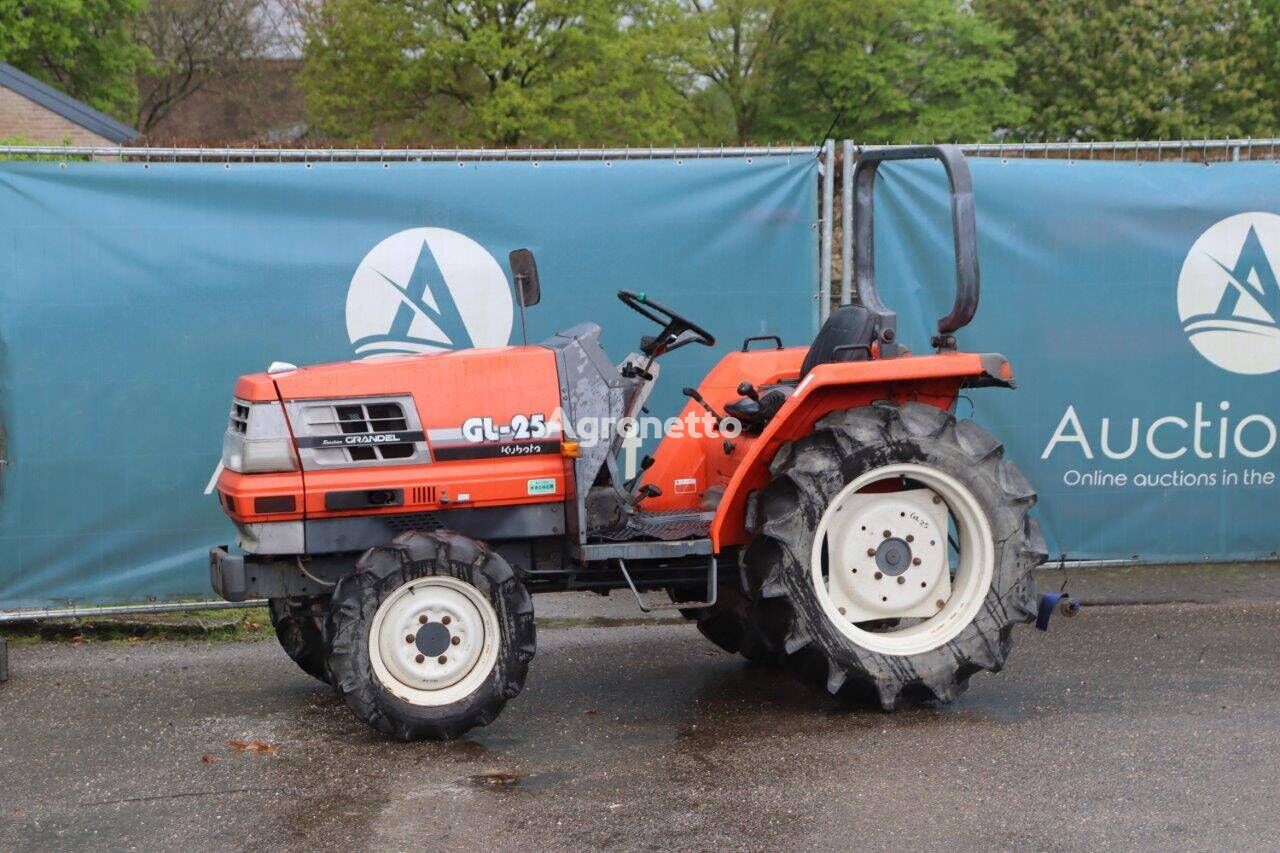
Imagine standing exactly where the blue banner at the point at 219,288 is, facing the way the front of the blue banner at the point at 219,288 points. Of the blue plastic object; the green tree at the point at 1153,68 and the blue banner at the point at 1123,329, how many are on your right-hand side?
0

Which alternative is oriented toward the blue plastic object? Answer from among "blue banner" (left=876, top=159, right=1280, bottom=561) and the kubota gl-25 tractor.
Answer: the blue banner

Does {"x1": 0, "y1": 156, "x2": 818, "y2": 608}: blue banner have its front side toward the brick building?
no

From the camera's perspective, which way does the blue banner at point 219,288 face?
toward the camera

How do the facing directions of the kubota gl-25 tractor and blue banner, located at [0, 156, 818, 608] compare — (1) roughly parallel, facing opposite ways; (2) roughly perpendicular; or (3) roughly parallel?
roughly perpendicular

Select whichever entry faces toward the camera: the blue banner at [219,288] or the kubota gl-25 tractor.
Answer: the blue banner

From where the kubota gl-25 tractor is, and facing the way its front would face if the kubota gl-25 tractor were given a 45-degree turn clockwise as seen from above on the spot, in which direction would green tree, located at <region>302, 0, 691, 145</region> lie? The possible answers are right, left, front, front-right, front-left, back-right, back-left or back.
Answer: front-right

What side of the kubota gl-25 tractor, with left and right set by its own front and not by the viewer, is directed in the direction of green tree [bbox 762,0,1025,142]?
right

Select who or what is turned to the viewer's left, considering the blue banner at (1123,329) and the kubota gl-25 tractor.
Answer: the kubota gl-25 tractor

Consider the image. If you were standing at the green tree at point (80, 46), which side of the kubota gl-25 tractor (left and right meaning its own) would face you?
right

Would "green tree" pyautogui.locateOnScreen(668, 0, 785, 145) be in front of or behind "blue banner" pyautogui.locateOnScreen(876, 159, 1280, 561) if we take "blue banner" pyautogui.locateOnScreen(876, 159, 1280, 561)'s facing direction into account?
behind

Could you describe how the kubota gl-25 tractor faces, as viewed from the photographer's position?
facing to the left of the viewer

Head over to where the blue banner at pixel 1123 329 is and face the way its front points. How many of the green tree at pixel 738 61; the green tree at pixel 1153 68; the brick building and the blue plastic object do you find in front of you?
1

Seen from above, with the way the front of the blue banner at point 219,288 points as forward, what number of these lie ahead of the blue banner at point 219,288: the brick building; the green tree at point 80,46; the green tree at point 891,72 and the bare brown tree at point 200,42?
0

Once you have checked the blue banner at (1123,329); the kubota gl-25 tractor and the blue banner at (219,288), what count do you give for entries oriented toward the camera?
2

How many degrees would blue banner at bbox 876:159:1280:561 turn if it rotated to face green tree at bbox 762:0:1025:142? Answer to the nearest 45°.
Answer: approximately 180°

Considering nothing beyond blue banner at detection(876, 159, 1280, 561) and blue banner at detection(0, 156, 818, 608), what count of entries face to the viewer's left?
0

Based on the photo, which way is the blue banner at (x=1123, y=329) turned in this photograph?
toward the camera

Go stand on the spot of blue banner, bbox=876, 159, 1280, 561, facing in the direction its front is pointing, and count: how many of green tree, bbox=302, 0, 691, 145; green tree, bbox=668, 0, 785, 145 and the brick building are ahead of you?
0

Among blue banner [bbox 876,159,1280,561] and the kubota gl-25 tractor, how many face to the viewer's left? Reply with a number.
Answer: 1

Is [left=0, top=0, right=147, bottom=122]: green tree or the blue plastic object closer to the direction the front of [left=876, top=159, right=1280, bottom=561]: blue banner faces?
the blue plastic object

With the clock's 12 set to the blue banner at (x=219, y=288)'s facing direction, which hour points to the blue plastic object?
The blue plastic object is roughly at 10 o'clock from the blue banner.
